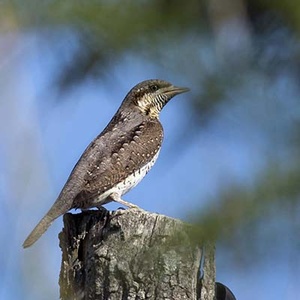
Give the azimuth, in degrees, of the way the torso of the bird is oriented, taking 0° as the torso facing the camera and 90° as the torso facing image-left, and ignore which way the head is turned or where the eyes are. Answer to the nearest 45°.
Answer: approximately 270°
